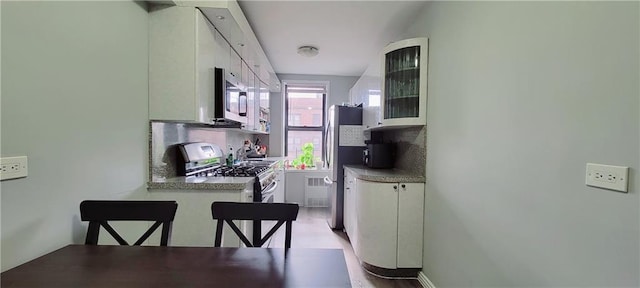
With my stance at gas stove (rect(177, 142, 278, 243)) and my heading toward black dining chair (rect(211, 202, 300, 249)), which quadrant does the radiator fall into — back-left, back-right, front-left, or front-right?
back-left

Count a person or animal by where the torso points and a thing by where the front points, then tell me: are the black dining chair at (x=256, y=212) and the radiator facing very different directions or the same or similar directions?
same or similar directions

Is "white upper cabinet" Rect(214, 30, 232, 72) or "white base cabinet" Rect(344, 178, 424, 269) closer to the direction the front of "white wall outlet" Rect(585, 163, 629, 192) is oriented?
the white upper cabinet

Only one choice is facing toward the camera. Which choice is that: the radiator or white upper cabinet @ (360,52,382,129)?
the radiator

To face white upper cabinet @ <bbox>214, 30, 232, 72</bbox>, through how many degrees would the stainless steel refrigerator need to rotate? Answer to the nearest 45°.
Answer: approximately 45° to its left

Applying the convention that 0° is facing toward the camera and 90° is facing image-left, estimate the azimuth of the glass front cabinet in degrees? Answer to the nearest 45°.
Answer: approximately 45°

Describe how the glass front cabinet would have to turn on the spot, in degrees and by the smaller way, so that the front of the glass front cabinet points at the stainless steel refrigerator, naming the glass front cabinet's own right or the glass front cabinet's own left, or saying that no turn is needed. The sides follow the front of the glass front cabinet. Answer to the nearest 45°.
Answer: approximately 90° to the glass front cabinet's own right

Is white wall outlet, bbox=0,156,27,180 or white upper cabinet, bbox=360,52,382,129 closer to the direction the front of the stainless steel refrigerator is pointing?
the white wall outlet

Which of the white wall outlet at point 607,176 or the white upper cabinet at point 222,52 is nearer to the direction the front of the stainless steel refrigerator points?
the white upper cabinet

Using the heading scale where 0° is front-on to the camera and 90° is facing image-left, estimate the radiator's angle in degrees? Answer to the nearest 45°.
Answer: approximately 0°

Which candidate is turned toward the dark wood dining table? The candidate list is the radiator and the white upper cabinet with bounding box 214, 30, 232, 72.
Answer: the radiator

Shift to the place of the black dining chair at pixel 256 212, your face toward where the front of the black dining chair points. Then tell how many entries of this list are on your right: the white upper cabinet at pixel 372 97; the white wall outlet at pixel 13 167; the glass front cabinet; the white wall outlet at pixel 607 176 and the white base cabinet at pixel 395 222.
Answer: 1

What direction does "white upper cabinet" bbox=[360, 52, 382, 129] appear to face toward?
to the viewer's left

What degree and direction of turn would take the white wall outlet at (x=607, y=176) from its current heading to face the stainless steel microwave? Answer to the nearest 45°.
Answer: approximately 45° to its right

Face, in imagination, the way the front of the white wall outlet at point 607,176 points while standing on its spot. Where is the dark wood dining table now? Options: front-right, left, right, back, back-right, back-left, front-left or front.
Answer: front

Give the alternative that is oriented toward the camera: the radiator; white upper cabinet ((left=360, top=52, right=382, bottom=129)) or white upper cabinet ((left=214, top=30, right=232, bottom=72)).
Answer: the radiator
